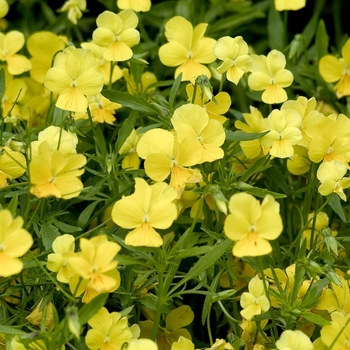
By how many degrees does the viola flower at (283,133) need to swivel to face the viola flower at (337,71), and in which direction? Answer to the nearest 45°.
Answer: approximately 180°

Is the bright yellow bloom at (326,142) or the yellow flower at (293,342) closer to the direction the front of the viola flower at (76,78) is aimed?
the yellow flower

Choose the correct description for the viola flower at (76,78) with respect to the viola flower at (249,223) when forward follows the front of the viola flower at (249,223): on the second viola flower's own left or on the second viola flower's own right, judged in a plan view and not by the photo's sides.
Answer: on the second viola flower's own right

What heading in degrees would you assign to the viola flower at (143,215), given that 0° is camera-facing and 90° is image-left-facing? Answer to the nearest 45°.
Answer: approximately 0°

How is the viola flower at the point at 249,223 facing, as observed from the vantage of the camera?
facing the viewer

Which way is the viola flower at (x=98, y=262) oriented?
toward the camera

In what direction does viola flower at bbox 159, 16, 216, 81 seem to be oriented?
toward the camera

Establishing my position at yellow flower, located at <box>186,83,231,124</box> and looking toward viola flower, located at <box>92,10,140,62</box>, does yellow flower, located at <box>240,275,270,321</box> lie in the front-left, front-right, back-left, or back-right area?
back-left

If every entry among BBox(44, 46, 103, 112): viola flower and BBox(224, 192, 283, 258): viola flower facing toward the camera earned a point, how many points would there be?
2
